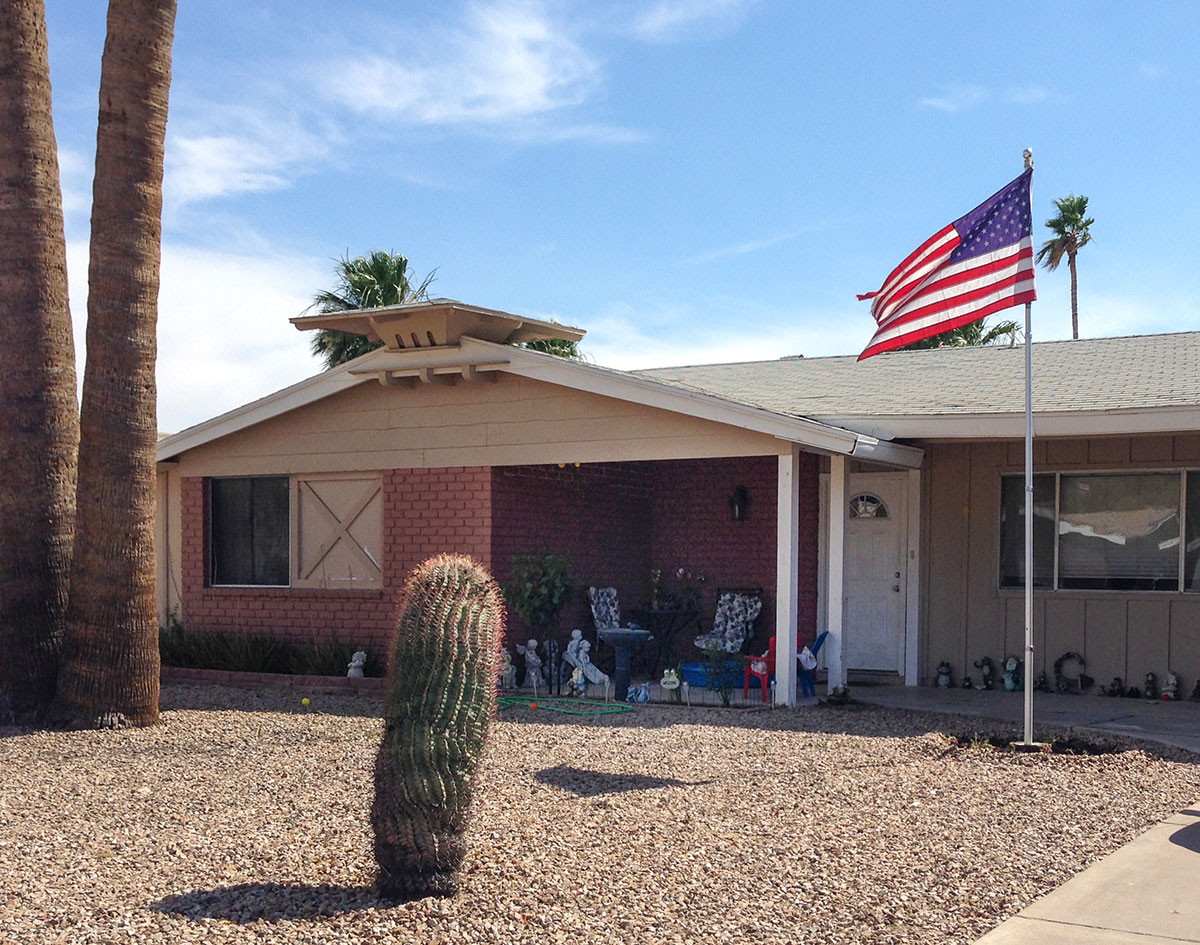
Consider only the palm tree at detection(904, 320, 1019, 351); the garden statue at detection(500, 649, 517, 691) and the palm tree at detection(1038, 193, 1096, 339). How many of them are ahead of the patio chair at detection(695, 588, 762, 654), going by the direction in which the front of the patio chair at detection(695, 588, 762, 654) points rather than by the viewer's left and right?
1

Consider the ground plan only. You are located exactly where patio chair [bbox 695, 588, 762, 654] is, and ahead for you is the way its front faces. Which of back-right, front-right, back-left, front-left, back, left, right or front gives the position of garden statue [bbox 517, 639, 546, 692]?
front

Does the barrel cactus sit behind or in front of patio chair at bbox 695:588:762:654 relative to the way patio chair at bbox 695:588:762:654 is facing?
in front

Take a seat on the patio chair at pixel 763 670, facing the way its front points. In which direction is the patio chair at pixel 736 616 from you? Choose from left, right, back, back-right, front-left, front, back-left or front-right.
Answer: right

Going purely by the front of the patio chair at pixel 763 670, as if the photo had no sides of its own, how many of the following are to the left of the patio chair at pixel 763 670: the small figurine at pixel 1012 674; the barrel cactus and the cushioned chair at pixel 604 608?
1

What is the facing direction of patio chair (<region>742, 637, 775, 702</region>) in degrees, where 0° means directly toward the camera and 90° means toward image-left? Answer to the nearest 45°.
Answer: approximately 90°

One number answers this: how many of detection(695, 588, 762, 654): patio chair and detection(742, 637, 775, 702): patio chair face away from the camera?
0

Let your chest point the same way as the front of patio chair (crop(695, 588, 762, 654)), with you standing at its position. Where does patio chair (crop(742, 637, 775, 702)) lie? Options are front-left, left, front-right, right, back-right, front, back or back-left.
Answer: front-left

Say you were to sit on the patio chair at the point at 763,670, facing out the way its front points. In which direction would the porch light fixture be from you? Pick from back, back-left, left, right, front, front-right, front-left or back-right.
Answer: right

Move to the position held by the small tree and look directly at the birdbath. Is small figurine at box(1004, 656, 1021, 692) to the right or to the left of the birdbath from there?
left

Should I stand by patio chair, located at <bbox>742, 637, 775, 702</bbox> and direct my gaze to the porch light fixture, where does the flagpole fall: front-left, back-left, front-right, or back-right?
back-right

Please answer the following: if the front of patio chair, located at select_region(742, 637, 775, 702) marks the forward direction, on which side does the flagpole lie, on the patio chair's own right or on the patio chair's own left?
on the patio chair's own left
